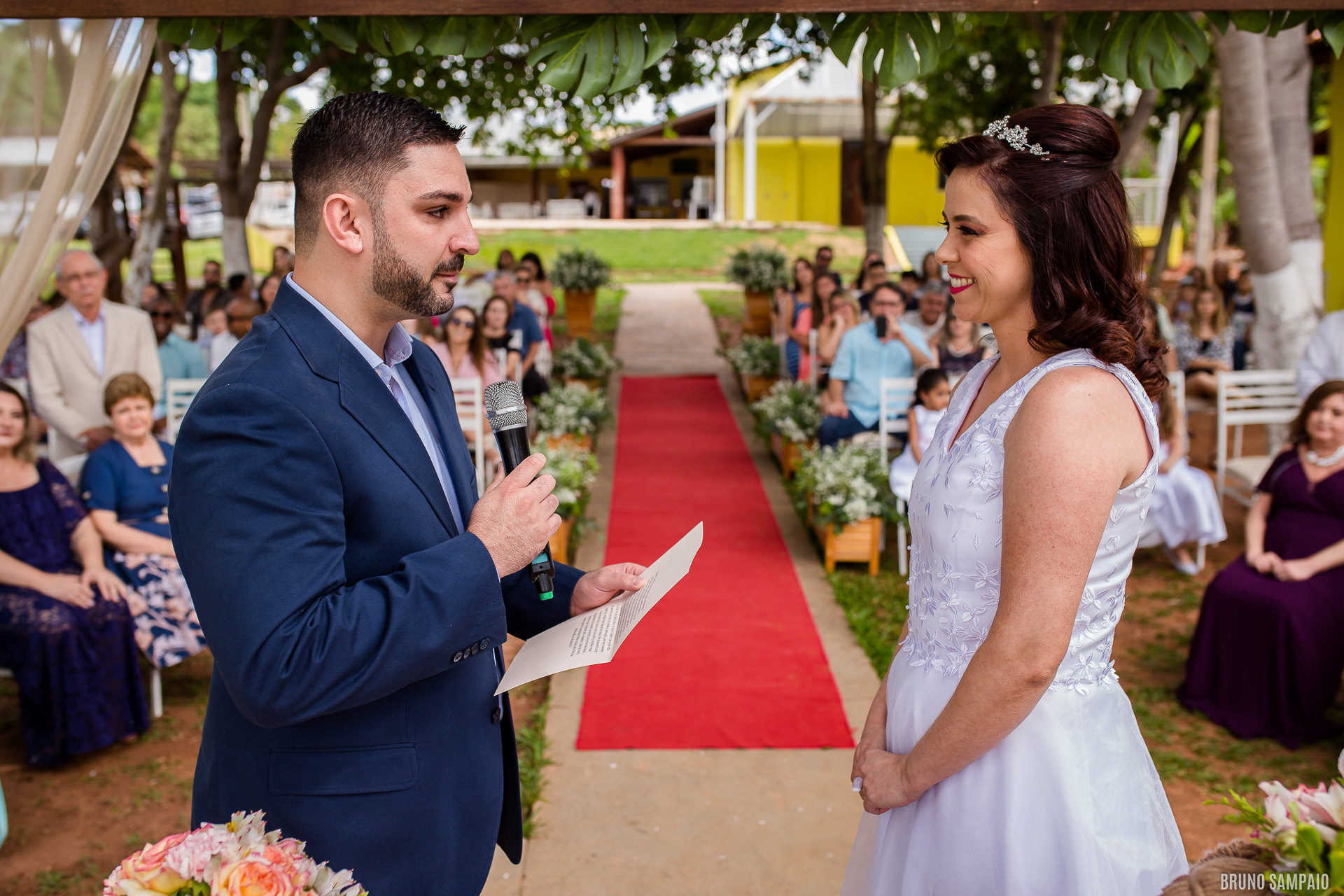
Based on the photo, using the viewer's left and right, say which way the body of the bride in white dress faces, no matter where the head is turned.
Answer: facing to the left of the viewer

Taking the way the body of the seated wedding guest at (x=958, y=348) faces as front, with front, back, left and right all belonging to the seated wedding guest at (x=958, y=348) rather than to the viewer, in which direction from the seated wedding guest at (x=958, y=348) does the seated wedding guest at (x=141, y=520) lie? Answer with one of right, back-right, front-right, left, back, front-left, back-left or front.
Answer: front-right

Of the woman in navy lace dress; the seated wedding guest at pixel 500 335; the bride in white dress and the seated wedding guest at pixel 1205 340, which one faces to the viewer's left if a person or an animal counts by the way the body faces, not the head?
the bride in white dress

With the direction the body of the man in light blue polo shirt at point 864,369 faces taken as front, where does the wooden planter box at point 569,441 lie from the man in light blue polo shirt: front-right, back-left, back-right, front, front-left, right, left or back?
right

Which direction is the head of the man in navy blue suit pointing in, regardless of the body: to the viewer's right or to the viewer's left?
to the viewer's right

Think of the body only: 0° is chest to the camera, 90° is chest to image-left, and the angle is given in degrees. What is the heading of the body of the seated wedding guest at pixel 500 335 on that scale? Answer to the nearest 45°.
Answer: approximately 0°

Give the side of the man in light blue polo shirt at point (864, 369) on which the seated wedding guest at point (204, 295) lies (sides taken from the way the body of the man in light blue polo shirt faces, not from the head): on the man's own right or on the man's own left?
on the man's own right
